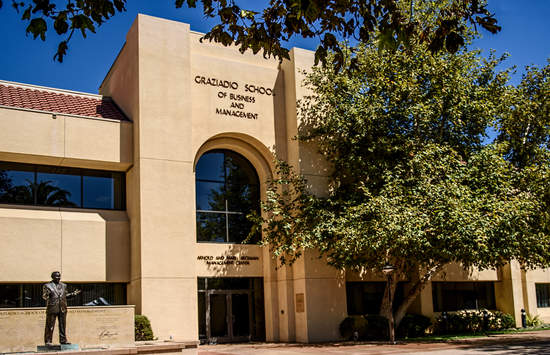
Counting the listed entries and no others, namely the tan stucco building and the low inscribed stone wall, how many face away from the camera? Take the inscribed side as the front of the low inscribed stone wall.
0

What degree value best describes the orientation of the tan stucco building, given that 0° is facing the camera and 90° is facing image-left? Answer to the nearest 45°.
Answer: approximately 315°

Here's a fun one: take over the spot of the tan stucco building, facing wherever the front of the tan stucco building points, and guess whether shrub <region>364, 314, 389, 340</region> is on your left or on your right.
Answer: on your left

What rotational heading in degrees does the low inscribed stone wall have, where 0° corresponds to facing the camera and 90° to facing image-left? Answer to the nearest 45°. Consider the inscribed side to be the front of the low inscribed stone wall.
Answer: approximately 0°

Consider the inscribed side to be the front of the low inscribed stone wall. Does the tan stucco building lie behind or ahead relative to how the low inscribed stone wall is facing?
behind
